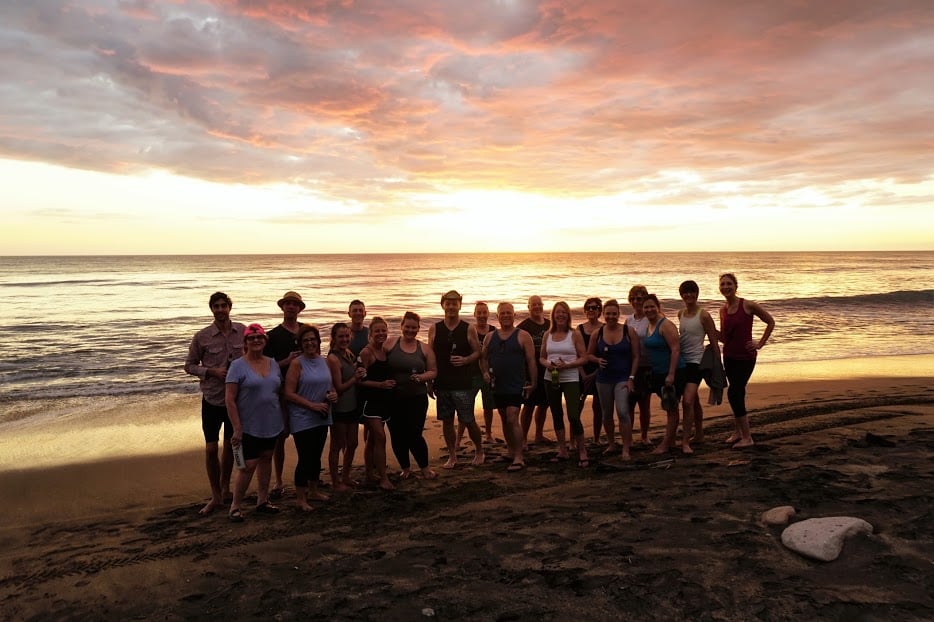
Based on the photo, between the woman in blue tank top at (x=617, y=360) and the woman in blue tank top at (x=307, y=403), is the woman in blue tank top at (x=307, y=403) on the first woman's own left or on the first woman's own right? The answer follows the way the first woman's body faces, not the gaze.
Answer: on the first woman's own right

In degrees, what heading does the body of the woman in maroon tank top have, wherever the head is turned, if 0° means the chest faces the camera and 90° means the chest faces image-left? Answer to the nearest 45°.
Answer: approximately 45°

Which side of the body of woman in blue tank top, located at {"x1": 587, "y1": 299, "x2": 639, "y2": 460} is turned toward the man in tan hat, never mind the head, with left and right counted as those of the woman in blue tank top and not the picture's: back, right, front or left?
right

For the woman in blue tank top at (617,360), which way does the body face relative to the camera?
toward the camera

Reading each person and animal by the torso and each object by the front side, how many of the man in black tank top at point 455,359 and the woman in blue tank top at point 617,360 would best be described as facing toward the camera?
2

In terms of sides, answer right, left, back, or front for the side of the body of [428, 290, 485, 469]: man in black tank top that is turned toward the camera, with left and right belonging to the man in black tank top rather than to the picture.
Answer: front

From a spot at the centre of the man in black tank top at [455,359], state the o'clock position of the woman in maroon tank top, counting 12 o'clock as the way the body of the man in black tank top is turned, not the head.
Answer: The woman in maroon tank top is roughly at 9 o'clock from the man in black tank top.

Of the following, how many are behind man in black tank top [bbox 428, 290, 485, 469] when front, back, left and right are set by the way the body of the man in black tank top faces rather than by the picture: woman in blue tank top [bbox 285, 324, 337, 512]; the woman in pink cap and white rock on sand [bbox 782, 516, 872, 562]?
0

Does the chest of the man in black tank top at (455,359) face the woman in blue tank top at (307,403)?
no

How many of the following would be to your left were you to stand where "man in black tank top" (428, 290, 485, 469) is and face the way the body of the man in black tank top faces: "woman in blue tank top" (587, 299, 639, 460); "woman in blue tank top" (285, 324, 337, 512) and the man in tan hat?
1

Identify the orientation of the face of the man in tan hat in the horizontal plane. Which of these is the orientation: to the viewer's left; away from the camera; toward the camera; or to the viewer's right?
toward the camera

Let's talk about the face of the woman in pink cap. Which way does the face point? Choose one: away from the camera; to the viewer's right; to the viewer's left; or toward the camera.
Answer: toward the camera

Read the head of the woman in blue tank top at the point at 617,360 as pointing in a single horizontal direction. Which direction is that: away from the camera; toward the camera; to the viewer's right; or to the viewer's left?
toward the camera
